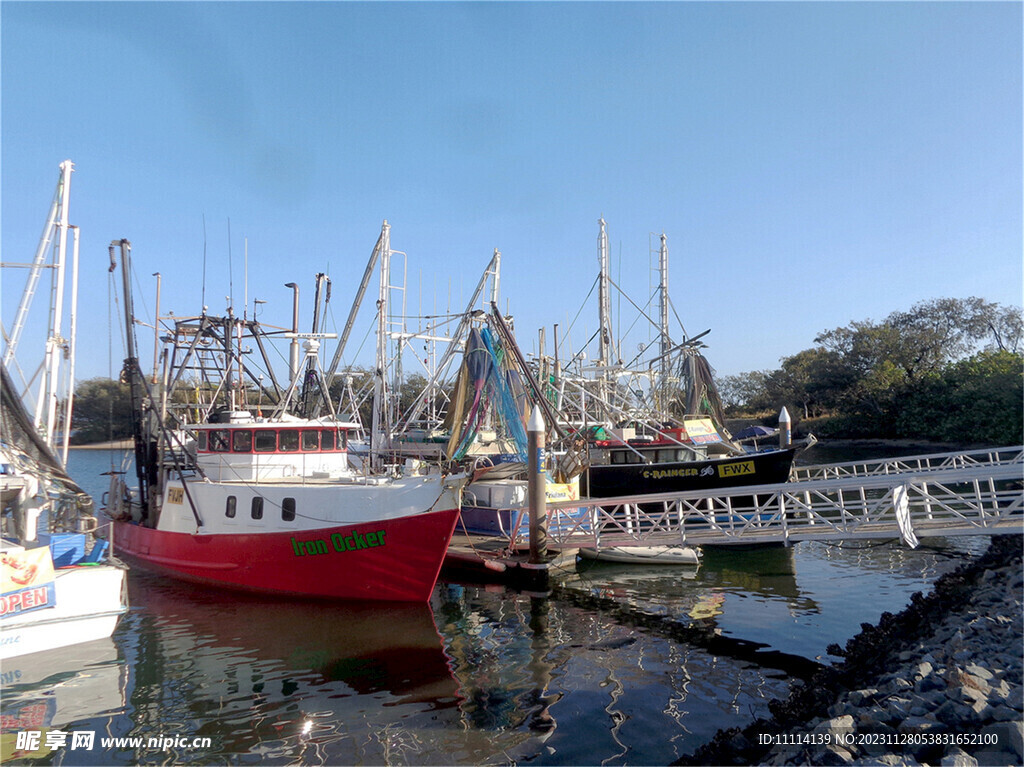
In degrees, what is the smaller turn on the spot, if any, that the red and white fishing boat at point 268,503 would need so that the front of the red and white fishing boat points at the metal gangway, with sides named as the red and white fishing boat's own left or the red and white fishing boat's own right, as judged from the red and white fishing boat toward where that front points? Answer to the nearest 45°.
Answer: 0° — it already faces it
